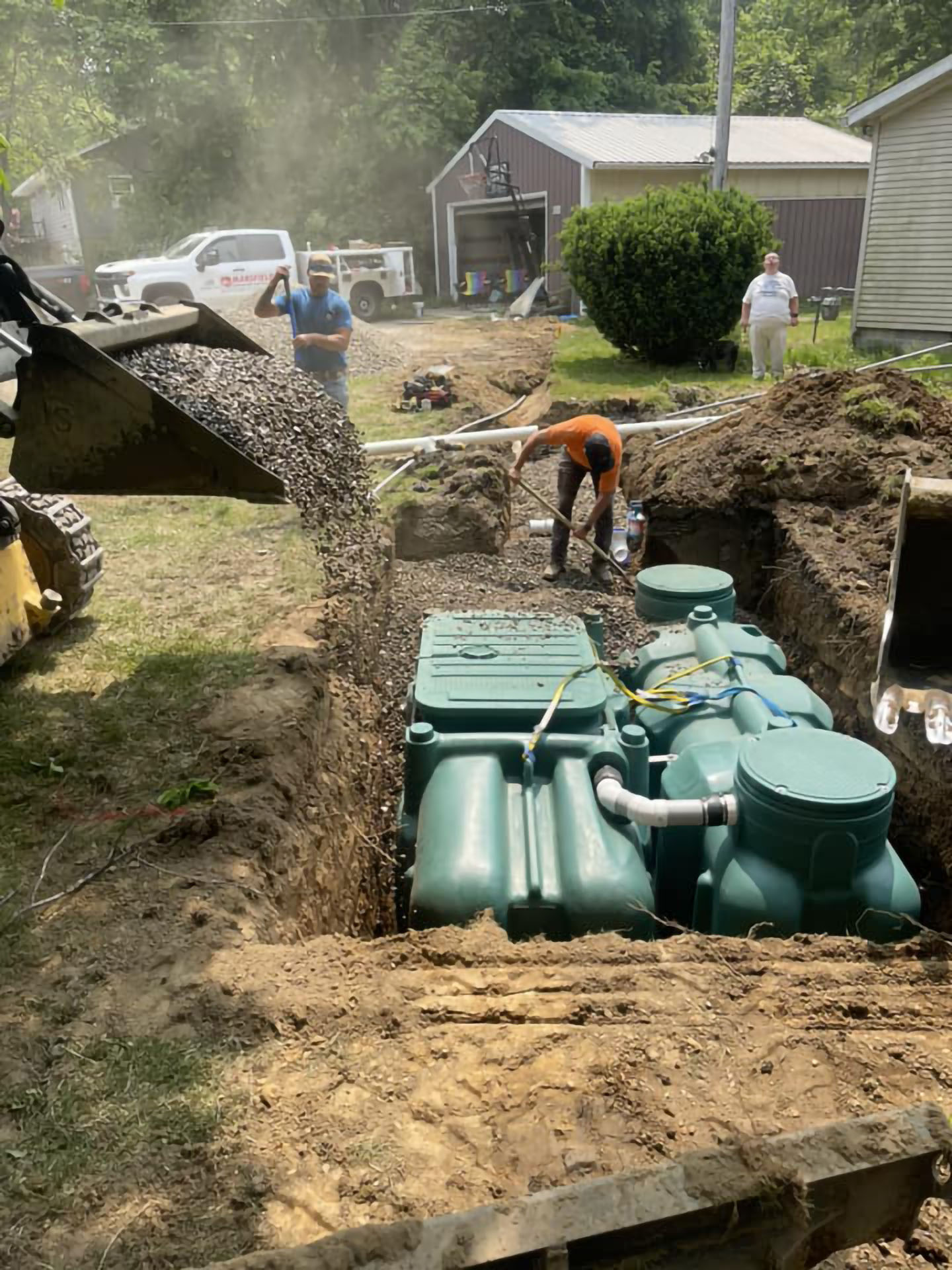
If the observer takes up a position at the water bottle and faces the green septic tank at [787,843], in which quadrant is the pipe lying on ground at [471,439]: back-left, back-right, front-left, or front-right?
back-right

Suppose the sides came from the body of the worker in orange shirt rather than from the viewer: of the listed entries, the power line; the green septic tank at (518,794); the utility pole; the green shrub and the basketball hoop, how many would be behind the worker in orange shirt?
4

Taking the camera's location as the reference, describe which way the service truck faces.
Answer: facing to the left of the viewer

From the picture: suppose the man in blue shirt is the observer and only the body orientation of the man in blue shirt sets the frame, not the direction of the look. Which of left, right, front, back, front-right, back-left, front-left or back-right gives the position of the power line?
back

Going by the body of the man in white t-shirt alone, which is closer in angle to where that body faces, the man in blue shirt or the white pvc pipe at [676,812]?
the white pvc pipe

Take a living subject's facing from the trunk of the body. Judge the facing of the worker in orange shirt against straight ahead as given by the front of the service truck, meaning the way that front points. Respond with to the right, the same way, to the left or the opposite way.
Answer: to the left

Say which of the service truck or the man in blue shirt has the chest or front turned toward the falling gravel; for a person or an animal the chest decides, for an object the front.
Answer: the man in blue shirt

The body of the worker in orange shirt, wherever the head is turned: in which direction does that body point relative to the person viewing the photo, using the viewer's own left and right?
facing the viewer

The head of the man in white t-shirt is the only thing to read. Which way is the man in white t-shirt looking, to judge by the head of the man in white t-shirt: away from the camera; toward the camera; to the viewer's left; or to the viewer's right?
toward the camera

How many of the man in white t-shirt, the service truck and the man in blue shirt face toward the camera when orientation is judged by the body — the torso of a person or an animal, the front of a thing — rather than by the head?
2

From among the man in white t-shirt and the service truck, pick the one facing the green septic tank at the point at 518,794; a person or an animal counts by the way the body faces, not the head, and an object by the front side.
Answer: the man in white t-shirt

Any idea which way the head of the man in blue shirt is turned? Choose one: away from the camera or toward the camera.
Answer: toward the camera

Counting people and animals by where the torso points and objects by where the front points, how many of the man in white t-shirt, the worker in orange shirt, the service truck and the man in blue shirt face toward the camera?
3

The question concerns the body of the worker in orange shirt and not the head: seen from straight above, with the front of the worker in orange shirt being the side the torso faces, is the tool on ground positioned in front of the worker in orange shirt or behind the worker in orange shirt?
behind

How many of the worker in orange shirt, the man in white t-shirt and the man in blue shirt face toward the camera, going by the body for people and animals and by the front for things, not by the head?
3

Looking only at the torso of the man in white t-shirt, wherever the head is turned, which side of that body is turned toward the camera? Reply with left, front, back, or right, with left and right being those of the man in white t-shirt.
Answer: front

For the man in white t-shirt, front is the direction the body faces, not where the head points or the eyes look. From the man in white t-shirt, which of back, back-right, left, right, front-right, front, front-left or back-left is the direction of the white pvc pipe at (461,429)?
front-right

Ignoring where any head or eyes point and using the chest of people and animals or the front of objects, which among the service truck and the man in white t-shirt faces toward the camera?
the man in white t-shirt

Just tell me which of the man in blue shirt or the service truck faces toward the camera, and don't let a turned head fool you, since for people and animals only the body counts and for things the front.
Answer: the man in blue shirt

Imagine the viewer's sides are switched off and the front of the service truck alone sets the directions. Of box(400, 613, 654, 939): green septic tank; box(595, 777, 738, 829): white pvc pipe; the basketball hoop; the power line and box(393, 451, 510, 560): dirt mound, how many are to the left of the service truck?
3
